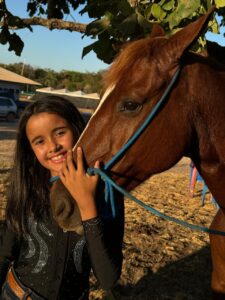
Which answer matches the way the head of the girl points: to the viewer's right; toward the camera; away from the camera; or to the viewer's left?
toward the camera

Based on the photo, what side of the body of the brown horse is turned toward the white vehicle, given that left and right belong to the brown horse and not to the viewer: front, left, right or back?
right

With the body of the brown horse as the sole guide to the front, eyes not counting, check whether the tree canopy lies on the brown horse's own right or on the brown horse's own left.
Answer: on the brown horse's own right

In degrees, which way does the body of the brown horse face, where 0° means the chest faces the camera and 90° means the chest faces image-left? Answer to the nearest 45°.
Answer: approximately 90°
